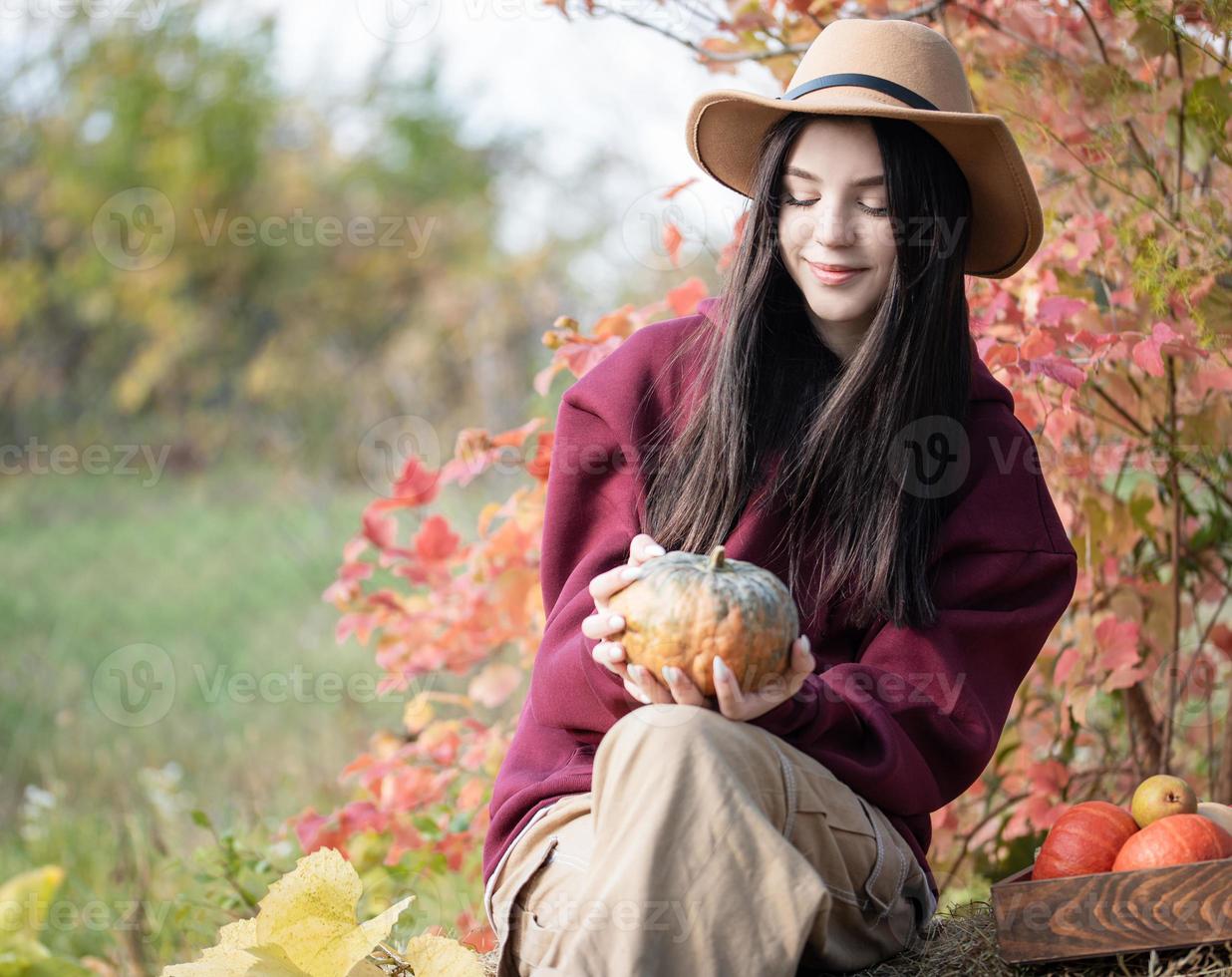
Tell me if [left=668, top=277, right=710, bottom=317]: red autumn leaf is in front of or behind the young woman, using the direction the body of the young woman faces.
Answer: behind

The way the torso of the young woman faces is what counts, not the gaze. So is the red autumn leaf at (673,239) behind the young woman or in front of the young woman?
behind

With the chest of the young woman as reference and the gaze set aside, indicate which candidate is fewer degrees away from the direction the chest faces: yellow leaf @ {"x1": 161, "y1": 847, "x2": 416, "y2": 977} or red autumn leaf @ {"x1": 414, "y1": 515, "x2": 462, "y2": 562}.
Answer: the yellow leaf

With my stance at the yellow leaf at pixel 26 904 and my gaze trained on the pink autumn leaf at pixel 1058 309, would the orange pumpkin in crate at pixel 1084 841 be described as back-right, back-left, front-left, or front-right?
front-right

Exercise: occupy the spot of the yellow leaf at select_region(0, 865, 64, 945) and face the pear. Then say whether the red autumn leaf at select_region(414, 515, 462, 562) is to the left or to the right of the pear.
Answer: left

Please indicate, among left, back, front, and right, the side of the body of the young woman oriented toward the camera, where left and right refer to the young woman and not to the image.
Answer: front
